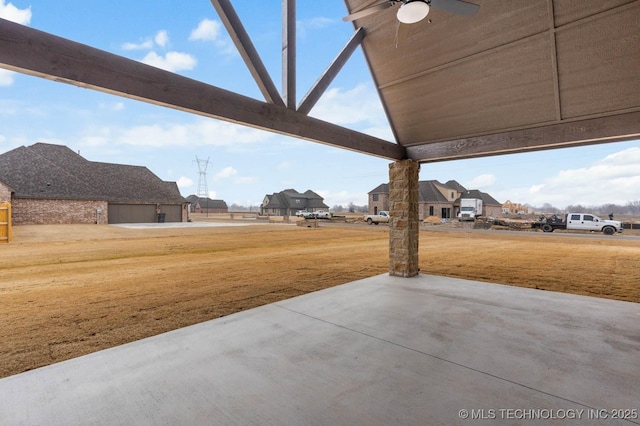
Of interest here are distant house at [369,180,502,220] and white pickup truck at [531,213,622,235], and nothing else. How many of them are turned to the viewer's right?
1

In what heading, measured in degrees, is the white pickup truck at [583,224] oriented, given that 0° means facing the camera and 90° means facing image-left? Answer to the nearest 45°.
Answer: approximately 270°

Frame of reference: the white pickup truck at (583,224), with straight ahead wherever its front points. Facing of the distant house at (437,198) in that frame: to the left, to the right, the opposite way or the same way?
to the right

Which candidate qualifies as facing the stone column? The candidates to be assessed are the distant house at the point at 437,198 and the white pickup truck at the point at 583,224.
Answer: the distant house

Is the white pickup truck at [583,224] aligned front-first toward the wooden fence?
no

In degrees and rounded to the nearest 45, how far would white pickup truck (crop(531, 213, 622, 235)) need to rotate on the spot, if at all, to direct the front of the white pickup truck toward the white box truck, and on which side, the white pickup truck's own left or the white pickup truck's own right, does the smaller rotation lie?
approximately 135° to the white pickup truck's own left

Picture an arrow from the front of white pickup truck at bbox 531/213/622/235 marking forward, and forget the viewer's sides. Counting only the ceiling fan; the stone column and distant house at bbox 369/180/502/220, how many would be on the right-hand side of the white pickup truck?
2

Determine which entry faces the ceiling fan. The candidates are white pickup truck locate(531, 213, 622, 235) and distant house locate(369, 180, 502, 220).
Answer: the distant house

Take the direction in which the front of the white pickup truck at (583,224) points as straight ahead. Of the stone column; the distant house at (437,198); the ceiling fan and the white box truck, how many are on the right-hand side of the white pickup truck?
2

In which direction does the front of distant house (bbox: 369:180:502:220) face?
toward the camera

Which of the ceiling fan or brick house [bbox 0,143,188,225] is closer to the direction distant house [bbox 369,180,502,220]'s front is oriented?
the ceiling fan

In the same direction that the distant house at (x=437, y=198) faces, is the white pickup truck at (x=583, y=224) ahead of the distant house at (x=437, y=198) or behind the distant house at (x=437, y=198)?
ahead

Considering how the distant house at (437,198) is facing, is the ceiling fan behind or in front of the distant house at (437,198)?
in front

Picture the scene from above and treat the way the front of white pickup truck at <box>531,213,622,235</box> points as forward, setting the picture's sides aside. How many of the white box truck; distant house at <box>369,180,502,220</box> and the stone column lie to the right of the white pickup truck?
1

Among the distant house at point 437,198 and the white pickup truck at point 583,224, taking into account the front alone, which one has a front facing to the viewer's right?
the white pickup truck

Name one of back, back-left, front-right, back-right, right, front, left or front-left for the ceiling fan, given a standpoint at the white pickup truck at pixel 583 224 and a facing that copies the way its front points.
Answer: right

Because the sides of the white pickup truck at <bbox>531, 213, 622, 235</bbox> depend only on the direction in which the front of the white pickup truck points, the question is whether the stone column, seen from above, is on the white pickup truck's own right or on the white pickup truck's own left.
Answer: on the white pickup truck's own right

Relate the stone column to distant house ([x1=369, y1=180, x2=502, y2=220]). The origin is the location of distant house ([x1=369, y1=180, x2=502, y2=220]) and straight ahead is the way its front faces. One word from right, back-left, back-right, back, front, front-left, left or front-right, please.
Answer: front
